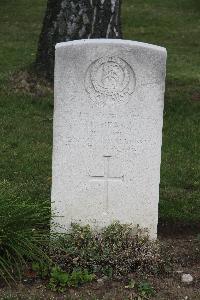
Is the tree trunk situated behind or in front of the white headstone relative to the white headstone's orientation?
behind

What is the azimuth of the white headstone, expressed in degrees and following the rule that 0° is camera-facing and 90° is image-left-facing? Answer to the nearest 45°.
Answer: approximately 0°
